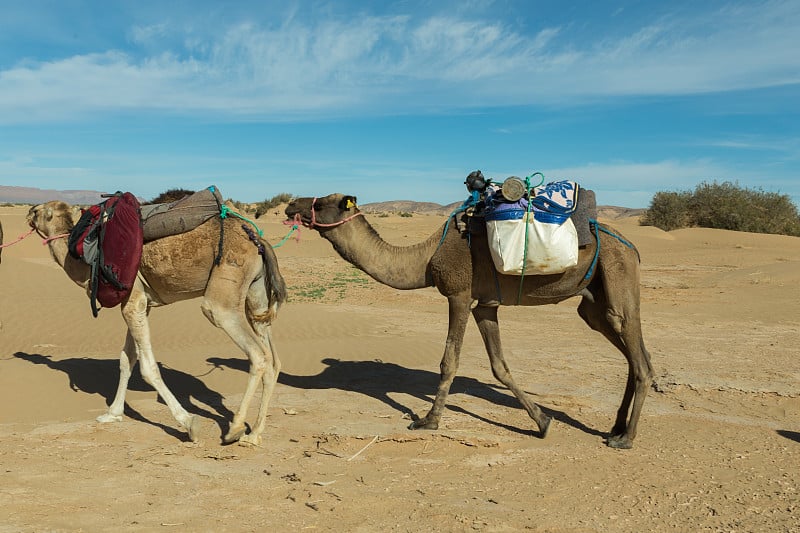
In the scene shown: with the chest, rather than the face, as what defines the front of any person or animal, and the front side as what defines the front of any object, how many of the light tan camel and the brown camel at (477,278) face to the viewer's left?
2

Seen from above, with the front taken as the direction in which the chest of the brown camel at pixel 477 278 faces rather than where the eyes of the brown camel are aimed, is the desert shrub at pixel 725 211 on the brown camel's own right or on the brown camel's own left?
on the brown camel's own right

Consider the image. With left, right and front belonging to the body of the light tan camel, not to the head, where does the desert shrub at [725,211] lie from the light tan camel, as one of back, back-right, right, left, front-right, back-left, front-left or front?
back-right

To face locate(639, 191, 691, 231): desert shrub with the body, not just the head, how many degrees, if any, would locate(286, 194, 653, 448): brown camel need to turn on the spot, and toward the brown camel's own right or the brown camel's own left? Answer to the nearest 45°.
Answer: approximately 90° to the brown camel's own right

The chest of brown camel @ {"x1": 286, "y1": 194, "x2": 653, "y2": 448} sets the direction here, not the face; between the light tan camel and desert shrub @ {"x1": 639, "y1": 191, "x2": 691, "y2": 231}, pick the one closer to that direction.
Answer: the light tan camel

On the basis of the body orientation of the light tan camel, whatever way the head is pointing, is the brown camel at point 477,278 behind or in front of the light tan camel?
behind

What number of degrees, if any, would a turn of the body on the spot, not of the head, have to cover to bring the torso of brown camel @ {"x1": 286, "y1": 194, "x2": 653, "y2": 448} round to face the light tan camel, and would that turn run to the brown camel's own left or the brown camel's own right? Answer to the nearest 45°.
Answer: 0° — it already faces it

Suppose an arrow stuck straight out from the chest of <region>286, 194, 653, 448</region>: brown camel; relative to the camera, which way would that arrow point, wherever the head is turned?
to the viewer's left

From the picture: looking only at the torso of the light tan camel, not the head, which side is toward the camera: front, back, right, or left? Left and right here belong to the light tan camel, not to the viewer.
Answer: left

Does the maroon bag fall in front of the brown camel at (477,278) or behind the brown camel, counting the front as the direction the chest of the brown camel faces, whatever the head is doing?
in front
